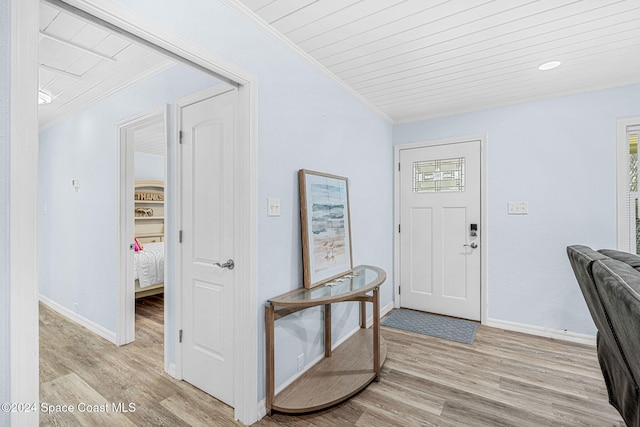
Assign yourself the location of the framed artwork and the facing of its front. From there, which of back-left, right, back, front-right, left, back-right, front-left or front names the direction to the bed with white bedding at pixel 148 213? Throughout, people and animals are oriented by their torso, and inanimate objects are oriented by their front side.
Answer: back

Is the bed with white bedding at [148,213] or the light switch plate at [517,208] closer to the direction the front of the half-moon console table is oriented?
the light switch plate

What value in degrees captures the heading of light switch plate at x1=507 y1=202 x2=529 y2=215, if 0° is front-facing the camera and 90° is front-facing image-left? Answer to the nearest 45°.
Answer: approximately 0°

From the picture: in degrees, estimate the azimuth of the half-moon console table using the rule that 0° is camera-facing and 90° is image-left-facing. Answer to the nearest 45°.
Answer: approximately 315°

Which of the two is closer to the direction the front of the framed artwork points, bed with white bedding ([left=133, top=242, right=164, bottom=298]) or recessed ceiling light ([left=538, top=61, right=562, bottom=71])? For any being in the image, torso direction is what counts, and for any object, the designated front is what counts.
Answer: the recessed ceiling light

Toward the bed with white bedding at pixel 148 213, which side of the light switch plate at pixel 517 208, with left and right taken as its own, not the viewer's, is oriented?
right

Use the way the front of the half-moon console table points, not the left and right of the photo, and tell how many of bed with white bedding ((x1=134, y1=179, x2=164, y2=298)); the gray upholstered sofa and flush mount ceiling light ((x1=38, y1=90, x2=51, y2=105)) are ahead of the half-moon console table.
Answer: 1

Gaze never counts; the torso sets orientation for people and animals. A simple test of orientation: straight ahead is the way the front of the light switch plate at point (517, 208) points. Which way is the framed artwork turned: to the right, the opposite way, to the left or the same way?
to the left

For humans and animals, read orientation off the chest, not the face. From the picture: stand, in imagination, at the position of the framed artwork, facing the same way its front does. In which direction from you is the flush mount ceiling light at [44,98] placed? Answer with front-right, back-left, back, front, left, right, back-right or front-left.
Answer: back-right

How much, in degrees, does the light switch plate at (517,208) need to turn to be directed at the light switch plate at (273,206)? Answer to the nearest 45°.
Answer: approximately 45° to its right

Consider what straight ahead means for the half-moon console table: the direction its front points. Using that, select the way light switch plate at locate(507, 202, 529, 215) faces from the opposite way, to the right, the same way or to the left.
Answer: to the right

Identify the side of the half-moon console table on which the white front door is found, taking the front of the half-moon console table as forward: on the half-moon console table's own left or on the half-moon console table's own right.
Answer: on the half-moon console table's own left

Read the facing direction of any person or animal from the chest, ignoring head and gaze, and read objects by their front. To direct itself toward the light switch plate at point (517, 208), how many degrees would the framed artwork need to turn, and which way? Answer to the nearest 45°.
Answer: approximately 45° to its left

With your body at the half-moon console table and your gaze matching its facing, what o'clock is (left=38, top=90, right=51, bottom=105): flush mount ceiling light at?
The flush mount ceiling light is roughly at 5 o'clock from the half-moon console table.

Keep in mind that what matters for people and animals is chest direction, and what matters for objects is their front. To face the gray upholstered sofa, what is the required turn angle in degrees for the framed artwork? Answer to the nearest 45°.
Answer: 0° — it already faces it

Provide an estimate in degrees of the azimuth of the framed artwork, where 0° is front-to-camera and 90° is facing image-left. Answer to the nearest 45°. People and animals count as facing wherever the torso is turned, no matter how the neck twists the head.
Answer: approximately 315°
